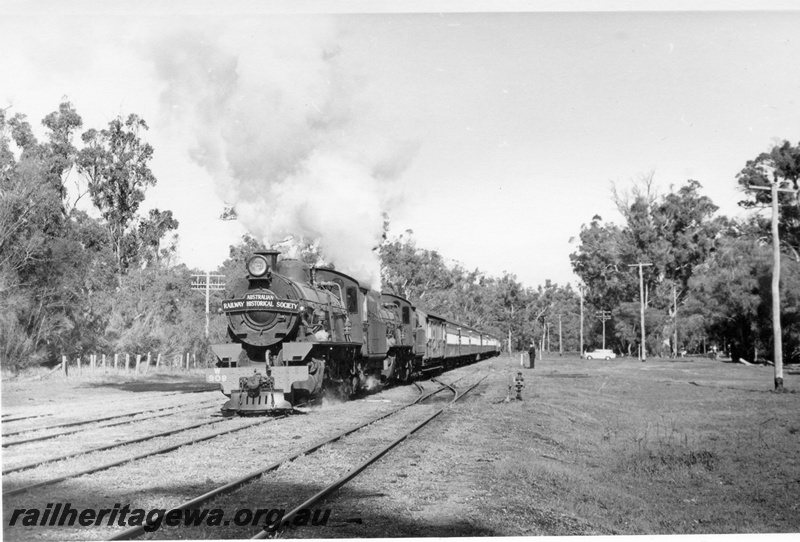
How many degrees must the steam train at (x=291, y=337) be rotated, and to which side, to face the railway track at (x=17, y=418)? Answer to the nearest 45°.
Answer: approximately 45° to its right

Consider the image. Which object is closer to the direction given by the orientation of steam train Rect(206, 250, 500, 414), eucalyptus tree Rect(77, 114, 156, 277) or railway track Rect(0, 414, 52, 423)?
the railway track

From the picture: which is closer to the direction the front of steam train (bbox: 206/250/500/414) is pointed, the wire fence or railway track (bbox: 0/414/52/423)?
the railway track

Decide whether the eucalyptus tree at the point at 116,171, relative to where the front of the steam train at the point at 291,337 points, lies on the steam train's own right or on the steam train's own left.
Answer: on the steam train's own right

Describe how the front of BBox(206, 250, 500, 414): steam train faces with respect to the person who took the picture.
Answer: facing the viewer and to the left of the viewer

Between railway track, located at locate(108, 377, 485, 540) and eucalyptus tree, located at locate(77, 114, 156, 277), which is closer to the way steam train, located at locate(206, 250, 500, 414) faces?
the railway track

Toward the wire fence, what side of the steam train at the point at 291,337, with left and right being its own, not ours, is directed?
right
